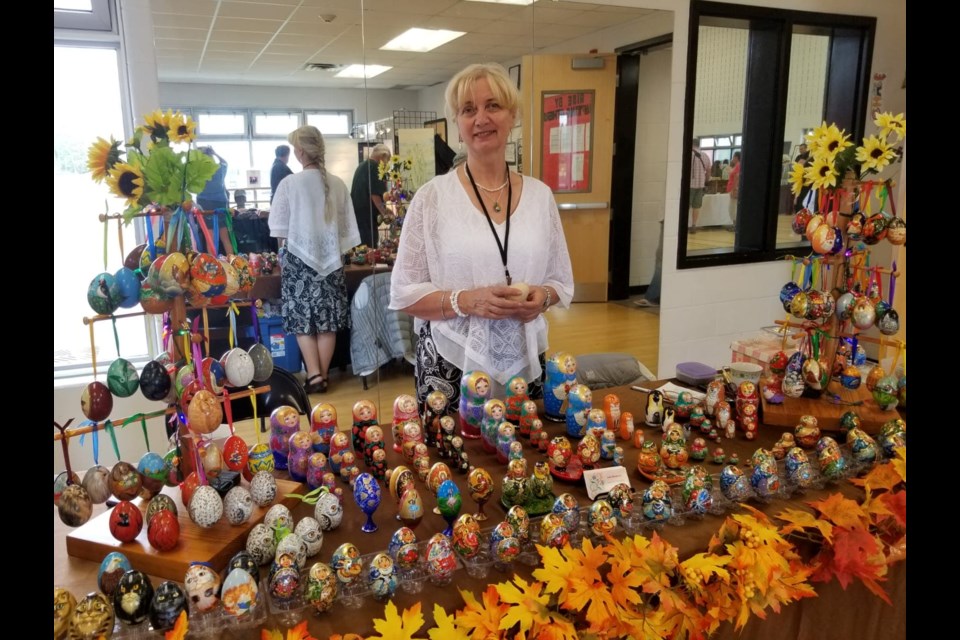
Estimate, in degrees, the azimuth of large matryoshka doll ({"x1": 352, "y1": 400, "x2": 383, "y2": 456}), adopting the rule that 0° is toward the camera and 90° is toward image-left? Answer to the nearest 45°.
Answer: approximately 0°

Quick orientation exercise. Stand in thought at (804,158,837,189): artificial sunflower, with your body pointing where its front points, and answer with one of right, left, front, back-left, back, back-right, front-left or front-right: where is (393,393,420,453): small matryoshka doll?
front-right
